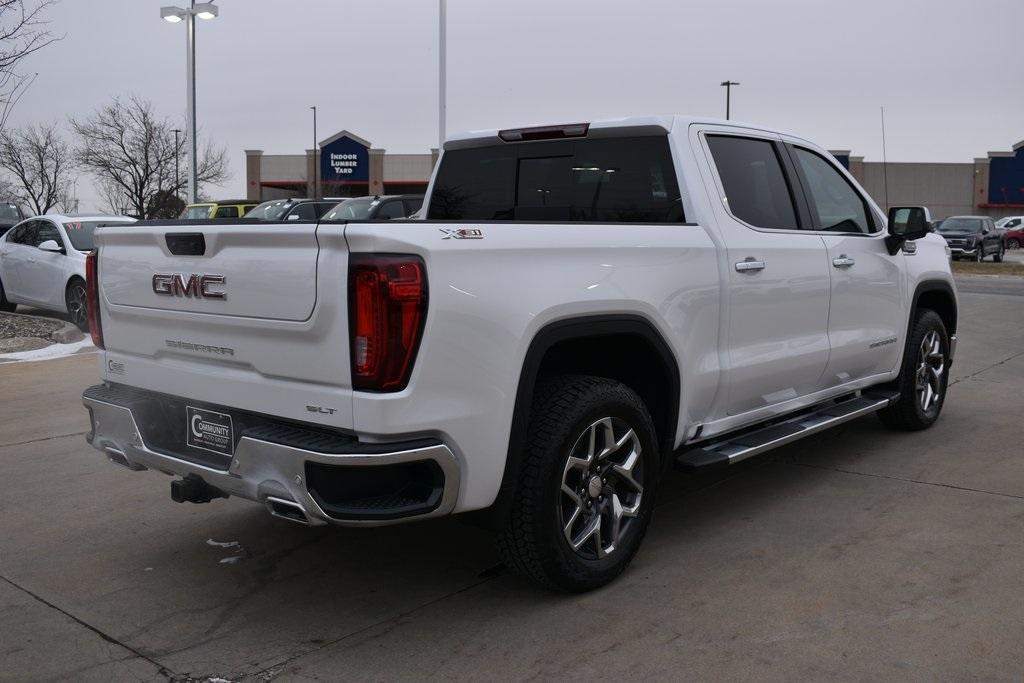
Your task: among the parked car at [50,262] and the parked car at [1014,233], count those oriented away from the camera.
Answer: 0

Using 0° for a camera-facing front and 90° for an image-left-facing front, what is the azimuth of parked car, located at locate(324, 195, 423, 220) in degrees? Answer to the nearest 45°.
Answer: approximately 45°

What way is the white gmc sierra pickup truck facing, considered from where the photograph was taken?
facing away from the viewer and to the right of the viewer

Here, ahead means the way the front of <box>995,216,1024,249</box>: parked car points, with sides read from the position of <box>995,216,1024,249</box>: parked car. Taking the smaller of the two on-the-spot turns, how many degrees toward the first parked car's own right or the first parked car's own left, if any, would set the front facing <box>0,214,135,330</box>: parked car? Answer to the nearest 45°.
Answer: approximately 45° to the first parked car's own left

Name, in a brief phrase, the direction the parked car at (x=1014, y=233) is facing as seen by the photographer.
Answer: facing the viewer and to the left of the viewer

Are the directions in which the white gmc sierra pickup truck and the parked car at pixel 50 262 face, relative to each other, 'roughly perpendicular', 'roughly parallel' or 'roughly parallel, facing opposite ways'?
roughly perpendicular

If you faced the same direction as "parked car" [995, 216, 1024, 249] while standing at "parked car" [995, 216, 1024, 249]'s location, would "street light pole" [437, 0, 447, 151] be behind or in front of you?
in front

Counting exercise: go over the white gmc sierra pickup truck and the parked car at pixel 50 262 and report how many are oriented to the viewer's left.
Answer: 0

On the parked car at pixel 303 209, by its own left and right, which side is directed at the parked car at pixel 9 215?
right
